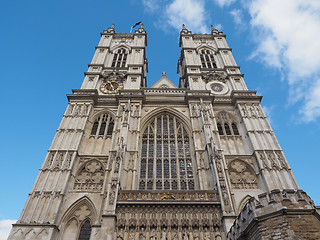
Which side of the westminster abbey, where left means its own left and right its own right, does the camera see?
front
